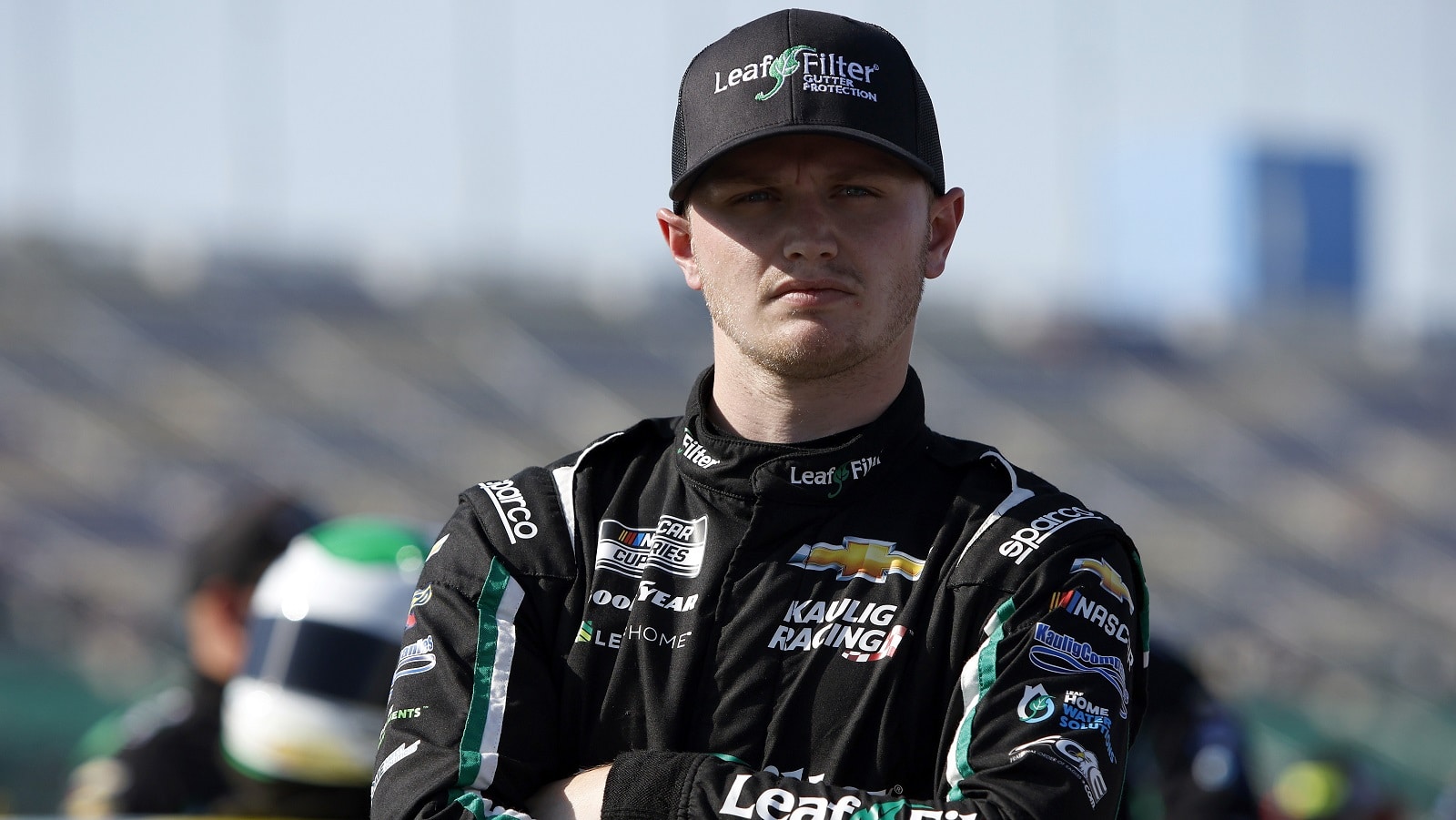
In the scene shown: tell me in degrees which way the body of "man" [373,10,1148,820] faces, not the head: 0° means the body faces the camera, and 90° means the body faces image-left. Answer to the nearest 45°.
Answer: approximately 0°

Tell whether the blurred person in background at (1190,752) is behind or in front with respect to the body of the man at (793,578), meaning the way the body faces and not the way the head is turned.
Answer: behind

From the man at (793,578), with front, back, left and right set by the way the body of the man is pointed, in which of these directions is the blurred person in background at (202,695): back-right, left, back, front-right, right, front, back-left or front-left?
back-right

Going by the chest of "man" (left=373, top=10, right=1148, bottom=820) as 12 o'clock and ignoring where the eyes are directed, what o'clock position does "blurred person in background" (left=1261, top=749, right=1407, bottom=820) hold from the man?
The blurred person in background is roughly at 7 o'clock from the man.

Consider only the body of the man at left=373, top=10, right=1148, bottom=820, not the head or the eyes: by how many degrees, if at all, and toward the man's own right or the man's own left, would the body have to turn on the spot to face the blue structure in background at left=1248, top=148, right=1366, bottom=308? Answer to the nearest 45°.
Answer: approximately 180°

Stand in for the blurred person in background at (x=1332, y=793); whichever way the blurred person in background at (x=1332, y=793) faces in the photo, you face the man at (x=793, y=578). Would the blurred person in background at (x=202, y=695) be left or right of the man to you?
right
